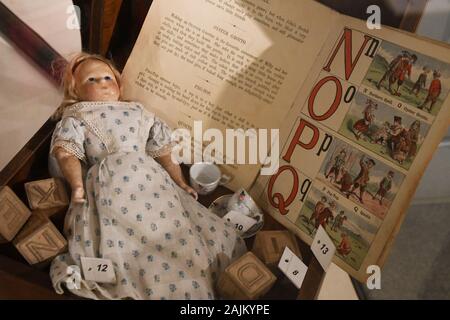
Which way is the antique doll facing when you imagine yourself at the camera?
facing the viewer

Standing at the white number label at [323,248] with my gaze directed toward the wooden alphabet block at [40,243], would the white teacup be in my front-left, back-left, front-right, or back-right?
front-right

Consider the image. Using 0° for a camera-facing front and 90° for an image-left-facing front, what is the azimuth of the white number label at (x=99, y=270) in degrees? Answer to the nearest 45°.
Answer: approximately 0°
